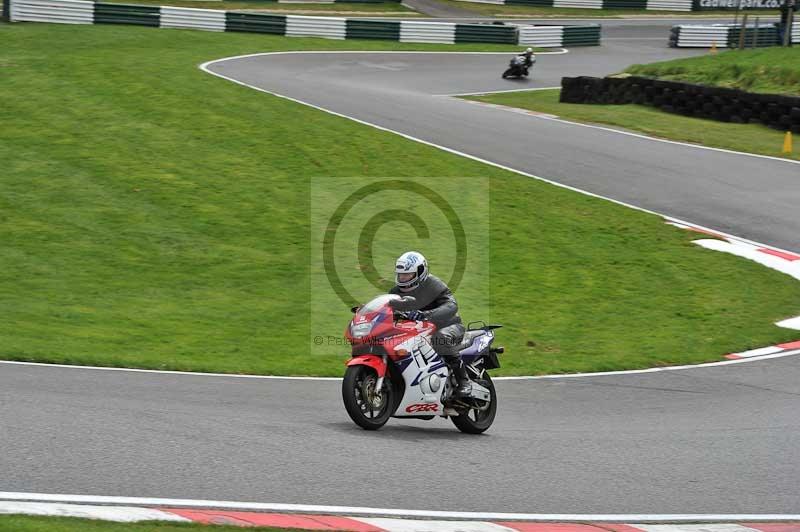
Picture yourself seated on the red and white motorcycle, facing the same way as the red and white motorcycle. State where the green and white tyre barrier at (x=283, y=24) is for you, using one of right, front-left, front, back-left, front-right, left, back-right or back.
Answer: back-right

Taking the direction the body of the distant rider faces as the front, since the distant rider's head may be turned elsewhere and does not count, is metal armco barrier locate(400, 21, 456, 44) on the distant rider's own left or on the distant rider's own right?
on the distant rider's own right

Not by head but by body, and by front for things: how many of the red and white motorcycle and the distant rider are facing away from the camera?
0

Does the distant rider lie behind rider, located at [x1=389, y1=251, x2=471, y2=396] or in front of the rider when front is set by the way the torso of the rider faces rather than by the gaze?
behind

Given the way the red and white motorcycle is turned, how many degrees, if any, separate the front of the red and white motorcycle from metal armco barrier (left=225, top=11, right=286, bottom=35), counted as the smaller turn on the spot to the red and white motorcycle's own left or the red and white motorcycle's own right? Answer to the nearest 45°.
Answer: approximately 135° to the red and white motorcycle's own right

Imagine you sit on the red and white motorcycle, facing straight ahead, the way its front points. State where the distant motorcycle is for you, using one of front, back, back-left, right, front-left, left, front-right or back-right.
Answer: back-right

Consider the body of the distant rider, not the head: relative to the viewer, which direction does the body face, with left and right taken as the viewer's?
facing the viewer and to the left of the viewer

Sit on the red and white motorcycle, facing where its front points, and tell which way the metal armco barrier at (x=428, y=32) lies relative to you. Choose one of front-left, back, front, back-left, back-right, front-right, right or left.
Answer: back-right

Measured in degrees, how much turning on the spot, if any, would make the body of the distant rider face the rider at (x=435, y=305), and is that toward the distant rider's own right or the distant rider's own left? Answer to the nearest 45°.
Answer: approximately 45° to the distant rider's own left

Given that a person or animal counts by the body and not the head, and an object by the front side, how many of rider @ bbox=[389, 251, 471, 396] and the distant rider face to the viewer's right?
0

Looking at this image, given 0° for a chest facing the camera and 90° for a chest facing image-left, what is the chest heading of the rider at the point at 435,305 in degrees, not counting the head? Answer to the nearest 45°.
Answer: approximately 45°

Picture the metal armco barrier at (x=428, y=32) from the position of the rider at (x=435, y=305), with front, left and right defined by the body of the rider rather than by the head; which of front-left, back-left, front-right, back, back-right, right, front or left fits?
back-right

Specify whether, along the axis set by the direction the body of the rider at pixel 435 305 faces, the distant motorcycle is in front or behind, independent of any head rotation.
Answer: behind

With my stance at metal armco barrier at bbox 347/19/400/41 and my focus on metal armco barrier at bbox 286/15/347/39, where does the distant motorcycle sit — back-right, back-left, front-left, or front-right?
back-left
